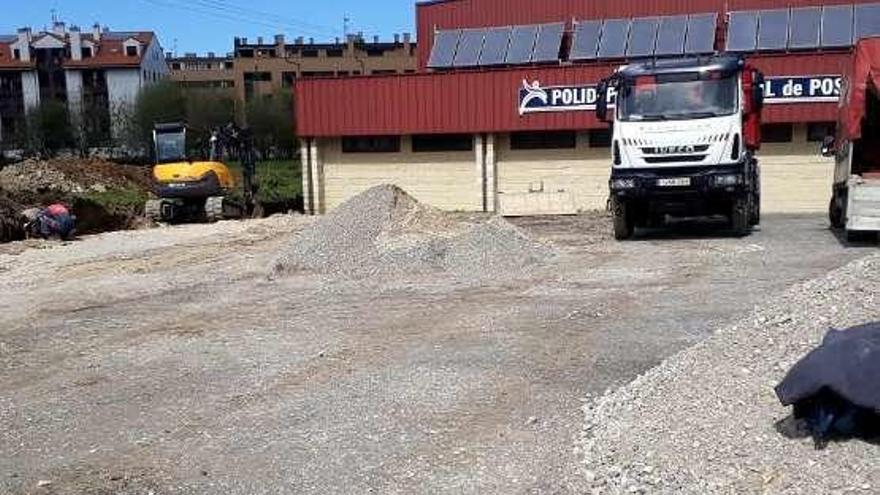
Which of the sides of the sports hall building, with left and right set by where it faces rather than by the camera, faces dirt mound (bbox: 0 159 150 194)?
right

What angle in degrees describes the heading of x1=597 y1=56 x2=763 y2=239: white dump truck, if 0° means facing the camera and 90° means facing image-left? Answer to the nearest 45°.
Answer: approximately 0°

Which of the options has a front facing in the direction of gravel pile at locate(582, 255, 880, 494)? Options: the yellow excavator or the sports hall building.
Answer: the sports hall building

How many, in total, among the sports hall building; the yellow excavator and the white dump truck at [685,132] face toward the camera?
2

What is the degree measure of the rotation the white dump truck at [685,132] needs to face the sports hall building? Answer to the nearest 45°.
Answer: approximately 180°

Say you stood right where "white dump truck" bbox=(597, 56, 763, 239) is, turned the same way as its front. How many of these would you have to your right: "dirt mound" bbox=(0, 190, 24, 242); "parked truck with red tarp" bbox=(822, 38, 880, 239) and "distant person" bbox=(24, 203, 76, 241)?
2

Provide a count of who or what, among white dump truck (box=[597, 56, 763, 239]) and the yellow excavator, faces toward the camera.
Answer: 1

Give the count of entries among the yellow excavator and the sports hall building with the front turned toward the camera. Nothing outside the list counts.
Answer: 1
